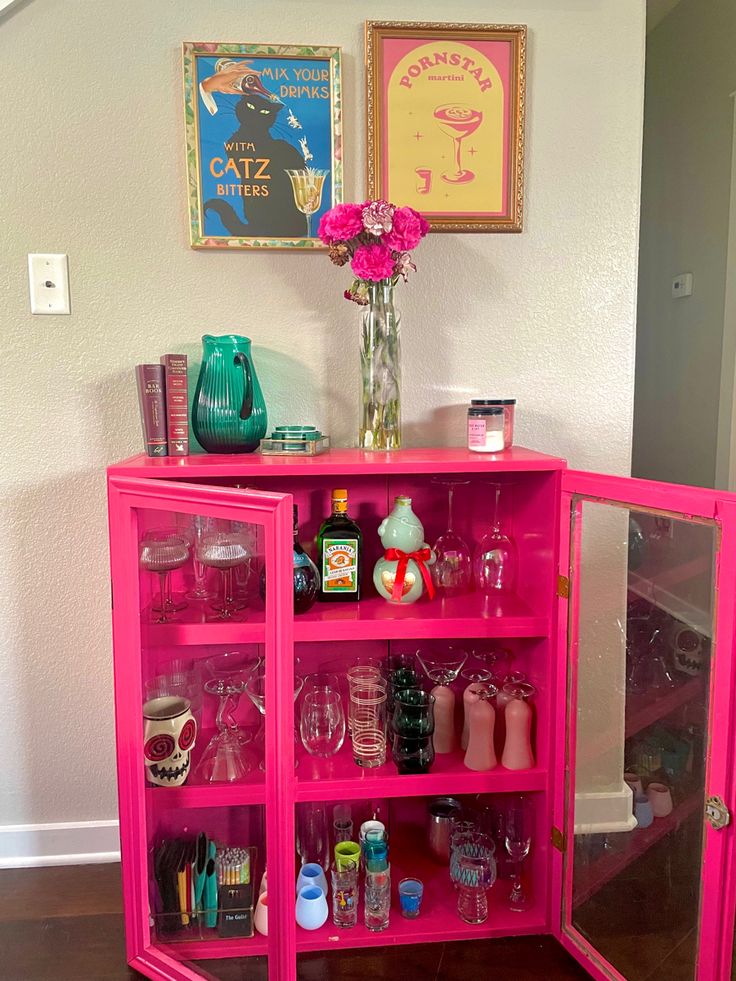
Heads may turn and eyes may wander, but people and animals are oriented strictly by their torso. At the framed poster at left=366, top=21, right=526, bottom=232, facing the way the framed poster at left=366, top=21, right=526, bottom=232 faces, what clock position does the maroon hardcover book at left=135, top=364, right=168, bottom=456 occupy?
The maroon hardcover book is roughly at 2 o'clock from the framed poster.

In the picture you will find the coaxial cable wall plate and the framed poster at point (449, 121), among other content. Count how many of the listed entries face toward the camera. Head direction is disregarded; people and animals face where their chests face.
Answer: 2

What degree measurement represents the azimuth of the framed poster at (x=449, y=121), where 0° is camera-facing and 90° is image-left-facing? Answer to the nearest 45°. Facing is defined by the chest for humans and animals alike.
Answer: approximately 0°
